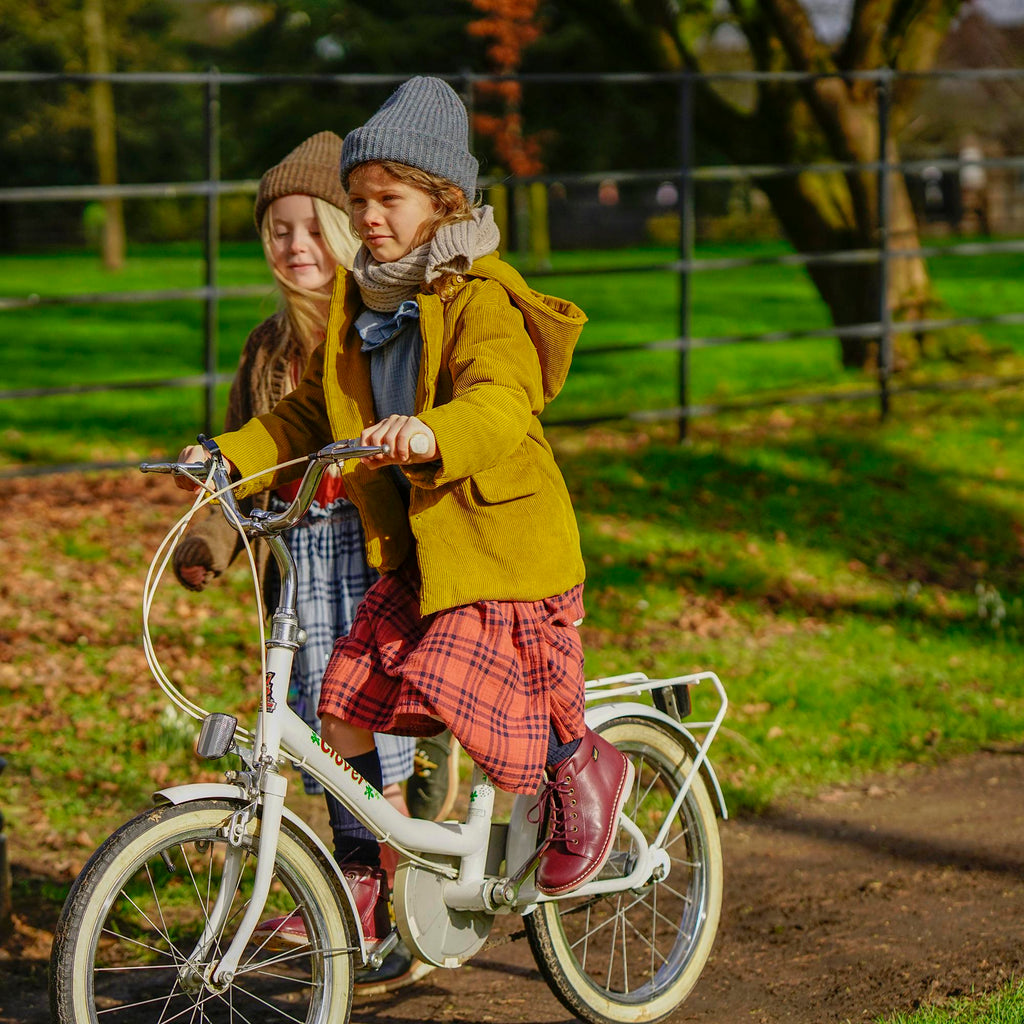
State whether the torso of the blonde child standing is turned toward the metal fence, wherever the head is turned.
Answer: no

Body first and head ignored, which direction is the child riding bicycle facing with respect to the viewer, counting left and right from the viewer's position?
facing the viewer and to the left of the viewer

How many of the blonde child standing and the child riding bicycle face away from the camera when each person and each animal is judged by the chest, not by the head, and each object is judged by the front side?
0

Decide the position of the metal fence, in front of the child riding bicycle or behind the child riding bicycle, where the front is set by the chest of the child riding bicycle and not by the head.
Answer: behind

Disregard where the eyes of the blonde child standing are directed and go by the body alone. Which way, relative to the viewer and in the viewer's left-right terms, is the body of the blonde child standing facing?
facing the viewer

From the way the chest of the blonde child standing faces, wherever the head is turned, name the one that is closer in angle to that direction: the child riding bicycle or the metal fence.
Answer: the child riding bicycle

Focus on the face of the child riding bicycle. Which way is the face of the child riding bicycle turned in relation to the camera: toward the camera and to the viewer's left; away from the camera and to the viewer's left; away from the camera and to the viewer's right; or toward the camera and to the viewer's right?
toward the camera and to the viewer's left

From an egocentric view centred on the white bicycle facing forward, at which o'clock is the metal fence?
The metal fence is roughly at 5 o'clock from the white bicycle.
